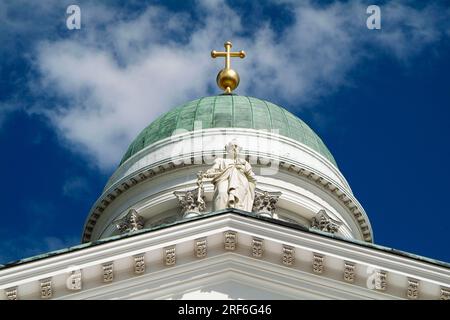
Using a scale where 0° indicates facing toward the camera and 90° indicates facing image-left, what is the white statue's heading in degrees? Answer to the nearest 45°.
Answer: approximately 0°
